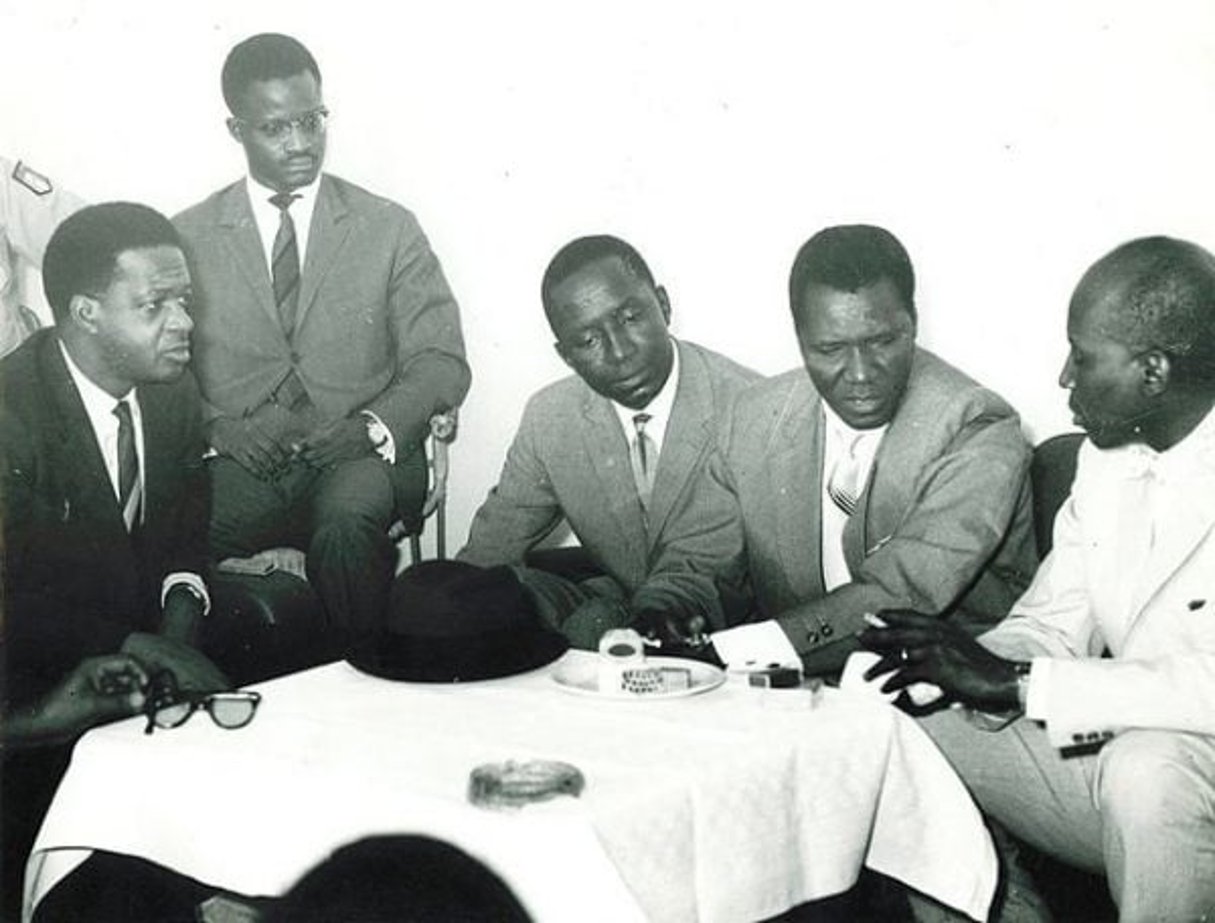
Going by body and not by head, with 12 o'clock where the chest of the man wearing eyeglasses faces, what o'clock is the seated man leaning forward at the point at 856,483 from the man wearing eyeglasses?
The seated man leaning forward is roughly at 10 o'clock from the man wearing eyeglasses.

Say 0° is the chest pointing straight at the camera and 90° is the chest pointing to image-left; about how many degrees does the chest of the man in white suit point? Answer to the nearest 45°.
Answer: approximately 45°

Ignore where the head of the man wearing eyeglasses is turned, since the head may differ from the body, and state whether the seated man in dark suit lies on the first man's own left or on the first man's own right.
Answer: on the first man's own right

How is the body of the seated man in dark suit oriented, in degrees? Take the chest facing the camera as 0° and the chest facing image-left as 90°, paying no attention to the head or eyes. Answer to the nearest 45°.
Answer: approximately 315°

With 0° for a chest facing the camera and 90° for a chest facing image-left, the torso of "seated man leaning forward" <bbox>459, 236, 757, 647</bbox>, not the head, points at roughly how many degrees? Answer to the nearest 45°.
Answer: approximately 0°

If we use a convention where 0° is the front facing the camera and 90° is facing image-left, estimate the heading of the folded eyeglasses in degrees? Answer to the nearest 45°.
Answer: approximately 0°

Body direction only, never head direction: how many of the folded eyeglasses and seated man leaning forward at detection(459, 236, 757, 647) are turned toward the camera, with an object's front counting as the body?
2

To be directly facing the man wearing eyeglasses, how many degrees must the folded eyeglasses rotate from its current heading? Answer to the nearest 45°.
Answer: approximately 180°

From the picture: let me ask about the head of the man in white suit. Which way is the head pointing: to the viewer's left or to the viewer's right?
to the viewer's left

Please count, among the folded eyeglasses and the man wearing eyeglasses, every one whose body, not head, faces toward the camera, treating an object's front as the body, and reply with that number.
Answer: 2

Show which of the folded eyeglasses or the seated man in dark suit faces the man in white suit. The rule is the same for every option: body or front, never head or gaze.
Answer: the seated man in dark suit

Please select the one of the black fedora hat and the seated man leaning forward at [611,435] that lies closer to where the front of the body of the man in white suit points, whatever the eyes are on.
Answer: the black fedora hat
